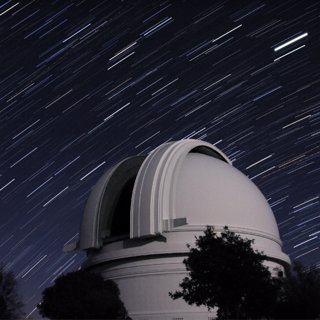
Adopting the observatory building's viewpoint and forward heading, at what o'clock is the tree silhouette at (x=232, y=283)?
The tree silhouette is roughly at 10 o'clock from the observatory building.

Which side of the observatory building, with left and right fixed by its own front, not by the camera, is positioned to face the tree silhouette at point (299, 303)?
left

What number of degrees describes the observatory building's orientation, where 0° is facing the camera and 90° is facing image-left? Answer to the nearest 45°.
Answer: approximately 45°

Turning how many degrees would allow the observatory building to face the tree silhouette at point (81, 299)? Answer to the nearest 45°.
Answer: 0° — it already faces it
